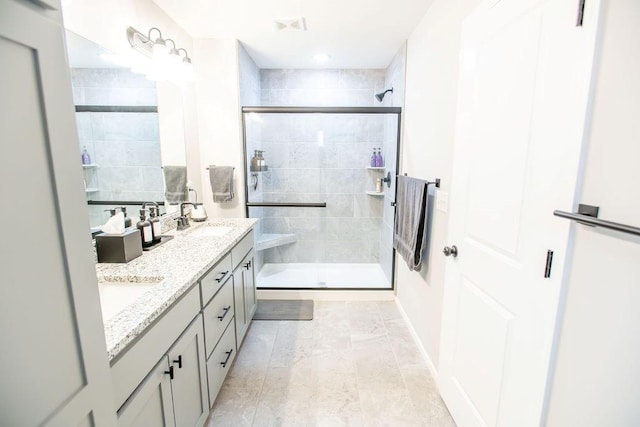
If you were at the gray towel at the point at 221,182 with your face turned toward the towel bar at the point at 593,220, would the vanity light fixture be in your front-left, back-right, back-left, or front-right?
front-right

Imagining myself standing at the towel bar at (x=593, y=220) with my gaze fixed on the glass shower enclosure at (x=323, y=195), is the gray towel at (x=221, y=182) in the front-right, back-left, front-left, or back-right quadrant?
front-left

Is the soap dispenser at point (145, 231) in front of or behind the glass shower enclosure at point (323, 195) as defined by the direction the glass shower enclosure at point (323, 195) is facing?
in front

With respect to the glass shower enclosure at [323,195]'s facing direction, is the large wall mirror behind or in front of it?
in front

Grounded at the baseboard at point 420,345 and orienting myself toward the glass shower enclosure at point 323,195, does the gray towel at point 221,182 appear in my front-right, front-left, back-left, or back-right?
front-left

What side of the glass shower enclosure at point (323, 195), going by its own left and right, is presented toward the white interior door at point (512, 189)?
front

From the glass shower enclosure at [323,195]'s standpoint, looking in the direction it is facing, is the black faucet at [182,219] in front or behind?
in front

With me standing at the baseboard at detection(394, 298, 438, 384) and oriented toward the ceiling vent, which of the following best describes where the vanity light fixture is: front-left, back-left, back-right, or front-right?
front-left

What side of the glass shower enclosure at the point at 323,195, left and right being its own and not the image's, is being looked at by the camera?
front

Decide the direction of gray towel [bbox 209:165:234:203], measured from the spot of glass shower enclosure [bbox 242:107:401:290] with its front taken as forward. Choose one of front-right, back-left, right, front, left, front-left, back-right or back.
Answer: front-right

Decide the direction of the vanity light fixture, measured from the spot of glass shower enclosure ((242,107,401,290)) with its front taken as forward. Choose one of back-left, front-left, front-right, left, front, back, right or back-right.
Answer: front-right

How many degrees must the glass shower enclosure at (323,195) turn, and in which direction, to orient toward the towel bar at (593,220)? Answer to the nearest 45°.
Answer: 0° — it already faces it

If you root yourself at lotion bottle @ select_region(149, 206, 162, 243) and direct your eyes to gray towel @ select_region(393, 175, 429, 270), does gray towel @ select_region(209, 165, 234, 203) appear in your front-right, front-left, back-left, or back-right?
front-left
